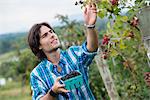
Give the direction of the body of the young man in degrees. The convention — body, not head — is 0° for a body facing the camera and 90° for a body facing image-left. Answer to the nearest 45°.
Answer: approximately 315°

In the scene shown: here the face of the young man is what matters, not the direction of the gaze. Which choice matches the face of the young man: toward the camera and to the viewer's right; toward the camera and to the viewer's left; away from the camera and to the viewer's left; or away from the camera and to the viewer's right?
toward the camera and to the viewer's right
